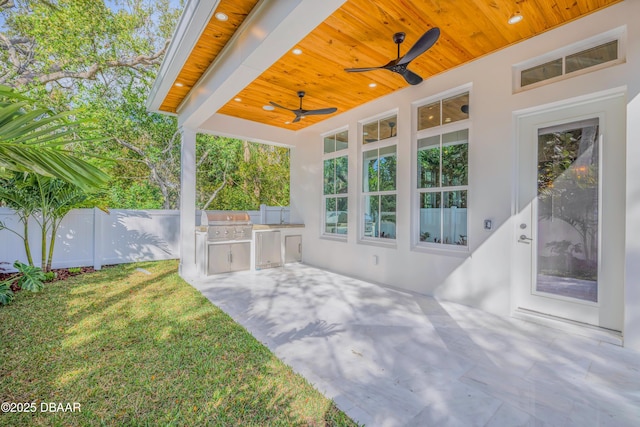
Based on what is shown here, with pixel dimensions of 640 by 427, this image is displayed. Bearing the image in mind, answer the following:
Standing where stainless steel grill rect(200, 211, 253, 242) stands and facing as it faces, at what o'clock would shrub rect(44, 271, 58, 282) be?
The shrub is roughly at 3 o'clock from the stainless steel grill.

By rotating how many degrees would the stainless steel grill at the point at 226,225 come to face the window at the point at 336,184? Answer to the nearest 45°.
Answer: approximately 90° to its left

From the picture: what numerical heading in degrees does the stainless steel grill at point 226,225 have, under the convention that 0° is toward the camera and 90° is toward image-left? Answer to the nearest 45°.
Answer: approximately 0°

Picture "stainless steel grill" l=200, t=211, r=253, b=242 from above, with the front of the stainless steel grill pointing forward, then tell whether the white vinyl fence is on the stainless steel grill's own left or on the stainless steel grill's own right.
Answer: on the stainless steel grill's own right

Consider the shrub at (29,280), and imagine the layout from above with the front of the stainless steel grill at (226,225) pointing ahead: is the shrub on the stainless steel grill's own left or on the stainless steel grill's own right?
on the stainless steel grill's own right

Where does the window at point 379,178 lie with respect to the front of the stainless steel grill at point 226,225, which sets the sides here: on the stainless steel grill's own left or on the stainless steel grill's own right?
on the stainless steel grill's own left

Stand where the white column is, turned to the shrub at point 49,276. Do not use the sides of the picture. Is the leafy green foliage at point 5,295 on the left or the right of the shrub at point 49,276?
left

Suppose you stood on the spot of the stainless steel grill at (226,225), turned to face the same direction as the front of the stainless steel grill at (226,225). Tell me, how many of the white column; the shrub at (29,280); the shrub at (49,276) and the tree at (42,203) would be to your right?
4

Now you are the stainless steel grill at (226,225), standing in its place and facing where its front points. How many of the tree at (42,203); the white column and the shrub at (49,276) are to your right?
3

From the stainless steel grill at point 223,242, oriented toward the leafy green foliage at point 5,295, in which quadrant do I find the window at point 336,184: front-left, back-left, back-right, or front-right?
back-left

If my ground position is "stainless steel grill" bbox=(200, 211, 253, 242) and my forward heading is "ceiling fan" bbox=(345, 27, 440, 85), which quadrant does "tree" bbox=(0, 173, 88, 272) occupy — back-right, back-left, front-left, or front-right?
back-right

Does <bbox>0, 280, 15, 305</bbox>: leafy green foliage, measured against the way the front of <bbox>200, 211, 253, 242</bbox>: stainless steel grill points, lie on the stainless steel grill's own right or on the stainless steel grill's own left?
on the stainless steel grill's own right
